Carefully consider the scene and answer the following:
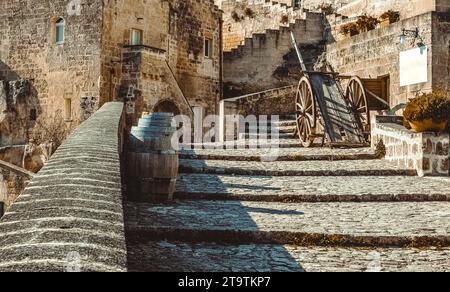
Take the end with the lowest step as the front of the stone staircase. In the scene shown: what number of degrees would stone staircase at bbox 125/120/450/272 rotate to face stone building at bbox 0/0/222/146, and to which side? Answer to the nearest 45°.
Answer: approximately 135° to its right

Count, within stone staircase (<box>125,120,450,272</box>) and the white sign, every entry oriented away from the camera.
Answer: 0

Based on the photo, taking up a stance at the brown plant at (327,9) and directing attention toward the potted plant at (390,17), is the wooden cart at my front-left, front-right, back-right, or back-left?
front-right

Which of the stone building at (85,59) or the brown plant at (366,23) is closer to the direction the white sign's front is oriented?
the stone building

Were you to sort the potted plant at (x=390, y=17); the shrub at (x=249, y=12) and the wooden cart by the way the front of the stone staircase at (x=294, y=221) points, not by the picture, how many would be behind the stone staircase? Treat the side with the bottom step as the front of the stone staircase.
3

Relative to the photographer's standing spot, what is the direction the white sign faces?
facing the viewer and to the left of the viewer

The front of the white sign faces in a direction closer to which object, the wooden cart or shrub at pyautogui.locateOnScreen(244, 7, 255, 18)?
the wooden cart

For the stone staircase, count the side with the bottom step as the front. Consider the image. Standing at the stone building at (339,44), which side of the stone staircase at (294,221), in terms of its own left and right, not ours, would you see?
back

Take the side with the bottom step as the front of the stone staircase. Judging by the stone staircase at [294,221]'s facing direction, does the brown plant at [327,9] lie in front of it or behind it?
behind

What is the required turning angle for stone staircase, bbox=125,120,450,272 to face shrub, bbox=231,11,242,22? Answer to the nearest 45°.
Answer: approximately 180°

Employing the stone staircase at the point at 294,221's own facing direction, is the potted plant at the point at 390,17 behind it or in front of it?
behind

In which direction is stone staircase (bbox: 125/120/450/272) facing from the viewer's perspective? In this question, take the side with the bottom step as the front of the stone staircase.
toward the camera
